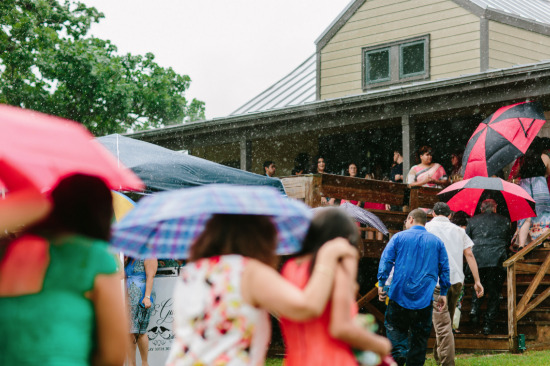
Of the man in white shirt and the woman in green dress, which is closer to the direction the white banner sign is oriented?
the woman in green dress

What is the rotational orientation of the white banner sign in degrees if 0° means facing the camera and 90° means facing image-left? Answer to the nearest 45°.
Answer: approximately 0°

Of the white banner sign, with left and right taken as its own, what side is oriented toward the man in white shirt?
left

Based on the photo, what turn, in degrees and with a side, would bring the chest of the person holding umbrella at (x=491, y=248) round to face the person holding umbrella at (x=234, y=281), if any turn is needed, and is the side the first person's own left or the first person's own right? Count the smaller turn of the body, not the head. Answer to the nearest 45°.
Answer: approximately 180°

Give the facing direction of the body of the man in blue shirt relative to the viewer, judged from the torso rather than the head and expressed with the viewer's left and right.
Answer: facing away from the viewer

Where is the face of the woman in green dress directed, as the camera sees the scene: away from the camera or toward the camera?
away from the camera

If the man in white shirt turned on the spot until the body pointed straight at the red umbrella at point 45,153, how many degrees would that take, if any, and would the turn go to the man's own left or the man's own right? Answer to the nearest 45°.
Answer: approximately 180°

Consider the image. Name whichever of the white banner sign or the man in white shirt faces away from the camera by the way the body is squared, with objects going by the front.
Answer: the man in white shirt

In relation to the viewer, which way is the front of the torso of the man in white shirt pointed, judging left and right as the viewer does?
facing away from the viewer

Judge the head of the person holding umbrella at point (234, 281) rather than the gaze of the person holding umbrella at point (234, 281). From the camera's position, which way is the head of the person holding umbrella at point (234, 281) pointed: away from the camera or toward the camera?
away from the camera

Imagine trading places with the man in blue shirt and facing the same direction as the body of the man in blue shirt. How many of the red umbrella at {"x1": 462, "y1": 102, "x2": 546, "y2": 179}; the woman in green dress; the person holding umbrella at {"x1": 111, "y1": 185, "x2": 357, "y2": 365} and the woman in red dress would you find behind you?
3

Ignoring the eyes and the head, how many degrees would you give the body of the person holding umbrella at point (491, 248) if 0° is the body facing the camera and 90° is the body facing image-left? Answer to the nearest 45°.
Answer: approximately 180°
